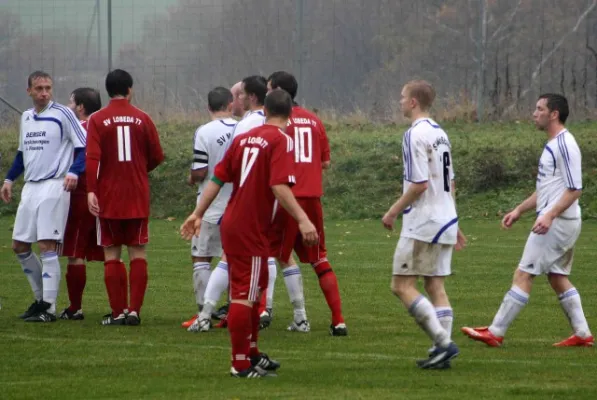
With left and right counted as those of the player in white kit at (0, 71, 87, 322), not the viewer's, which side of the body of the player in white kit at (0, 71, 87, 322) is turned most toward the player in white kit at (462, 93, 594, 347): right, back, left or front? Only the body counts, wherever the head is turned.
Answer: left

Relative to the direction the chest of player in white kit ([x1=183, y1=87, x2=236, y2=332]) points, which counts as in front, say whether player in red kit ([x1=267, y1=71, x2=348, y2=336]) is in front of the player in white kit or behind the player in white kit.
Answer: behind

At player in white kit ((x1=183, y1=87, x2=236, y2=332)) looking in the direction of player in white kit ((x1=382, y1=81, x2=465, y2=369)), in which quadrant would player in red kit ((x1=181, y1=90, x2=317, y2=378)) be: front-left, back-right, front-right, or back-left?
front-right

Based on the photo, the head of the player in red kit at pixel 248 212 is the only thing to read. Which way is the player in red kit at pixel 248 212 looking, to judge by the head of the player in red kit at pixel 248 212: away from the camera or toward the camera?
away from the camera

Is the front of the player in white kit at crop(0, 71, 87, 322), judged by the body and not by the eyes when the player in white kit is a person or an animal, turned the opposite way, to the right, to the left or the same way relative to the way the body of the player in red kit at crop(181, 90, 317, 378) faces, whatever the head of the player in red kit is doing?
the opposite way

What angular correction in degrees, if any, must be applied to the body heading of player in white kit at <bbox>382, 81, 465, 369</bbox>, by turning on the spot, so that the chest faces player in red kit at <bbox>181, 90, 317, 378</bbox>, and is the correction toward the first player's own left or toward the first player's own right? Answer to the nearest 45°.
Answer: approximately 90° to the first player's own left

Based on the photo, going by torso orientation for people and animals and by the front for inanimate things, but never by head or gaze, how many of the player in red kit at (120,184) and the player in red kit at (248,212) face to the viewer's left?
0

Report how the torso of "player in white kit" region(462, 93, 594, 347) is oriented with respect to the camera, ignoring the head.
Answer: to the viewer's left

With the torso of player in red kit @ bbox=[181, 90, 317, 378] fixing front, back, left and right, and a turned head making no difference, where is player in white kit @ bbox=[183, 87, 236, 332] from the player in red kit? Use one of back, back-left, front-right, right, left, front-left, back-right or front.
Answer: front-left

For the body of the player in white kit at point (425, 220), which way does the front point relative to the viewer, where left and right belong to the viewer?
facing away from the viewer and to the left of the viewer

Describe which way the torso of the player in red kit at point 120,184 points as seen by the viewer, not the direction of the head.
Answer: away from the camera

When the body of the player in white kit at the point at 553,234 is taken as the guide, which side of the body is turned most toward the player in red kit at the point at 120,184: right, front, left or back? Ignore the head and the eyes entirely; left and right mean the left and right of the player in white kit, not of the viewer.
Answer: front
